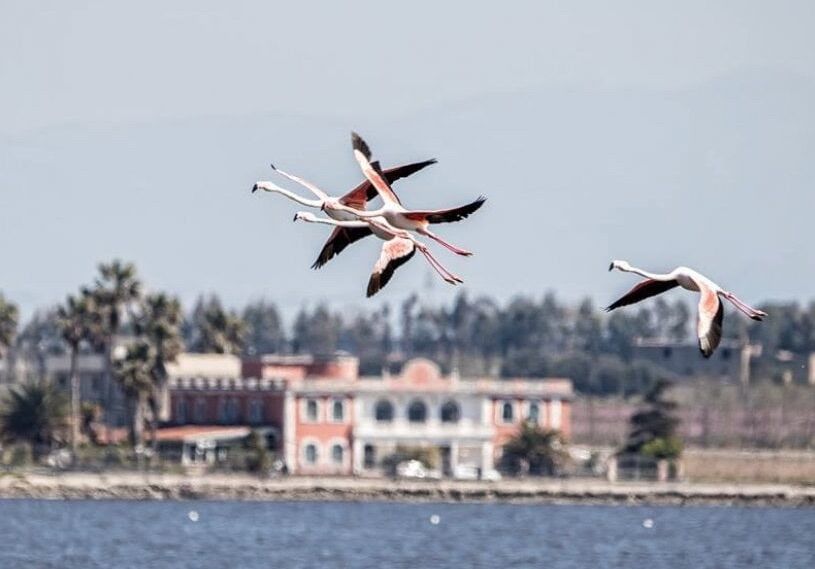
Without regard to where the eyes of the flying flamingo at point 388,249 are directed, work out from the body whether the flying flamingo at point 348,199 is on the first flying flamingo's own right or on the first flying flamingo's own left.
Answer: on the first flying flamingo's own right

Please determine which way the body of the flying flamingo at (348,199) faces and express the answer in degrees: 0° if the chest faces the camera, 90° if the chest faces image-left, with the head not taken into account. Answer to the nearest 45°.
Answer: approximately 90°

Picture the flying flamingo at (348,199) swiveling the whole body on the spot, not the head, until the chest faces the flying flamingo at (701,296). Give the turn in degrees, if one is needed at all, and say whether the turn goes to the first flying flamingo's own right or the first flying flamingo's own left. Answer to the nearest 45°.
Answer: approximately 180°

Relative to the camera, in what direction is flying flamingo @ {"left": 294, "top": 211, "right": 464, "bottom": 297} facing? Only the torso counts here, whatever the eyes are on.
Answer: to the viewer's left

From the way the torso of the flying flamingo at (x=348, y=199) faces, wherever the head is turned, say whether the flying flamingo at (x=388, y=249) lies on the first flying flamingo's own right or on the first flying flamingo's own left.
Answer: on the first flying flamingo's own left

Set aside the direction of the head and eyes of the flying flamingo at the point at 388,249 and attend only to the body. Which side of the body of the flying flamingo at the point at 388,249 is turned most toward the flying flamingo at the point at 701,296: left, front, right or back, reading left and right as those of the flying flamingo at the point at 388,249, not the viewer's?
back
